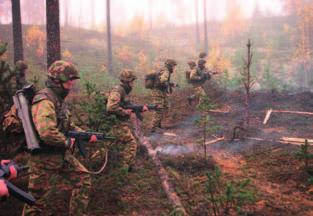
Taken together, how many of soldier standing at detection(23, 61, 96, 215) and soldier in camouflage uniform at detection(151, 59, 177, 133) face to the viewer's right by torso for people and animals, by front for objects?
2

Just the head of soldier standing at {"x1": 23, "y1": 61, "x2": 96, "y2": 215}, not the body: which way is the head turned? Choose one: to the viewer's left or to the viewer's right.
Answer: to the viewer's right

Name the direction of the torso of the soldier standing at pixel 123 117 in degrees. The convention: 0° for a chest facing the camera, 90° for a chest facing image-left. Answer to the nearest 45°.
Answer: approximately 270°

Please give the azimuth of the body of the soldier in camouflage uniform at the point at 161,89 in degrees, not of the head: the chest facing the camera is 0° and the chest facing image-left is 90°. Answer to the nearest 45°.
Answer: approximately 270°

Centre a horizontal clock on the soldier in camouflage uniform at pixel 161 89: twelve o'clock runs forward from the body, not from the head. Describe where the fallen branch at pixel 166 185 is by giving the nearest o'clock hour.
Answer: The fallen branch is roughly at 3 o'clock from the soldier in camouflage uniform.

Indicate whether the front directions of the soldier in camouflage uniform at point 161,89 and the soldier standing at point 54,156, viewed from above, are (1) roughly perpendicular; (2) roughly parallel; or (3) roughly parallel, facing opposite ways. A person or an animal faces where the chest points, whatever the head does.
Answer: roughly parallel

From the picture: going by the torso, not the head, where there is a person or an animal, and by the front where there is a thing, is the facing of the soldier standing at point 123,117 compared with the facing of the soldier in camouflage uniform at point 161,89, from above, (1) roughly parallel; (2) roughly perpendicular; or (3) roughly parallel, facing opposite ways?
roughly parallel

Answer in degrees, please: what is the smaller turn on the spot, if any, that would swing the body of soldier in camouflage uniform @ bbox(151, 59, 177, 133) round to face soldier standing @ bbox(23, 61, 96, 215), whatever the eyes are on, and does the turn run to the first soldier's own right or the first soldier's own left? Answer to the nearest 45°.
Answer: approximately 90° to the first soldier's own right

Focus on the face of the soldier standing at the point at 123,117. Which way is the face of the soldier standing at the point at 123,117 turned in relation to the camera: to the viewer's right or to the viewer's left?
to the viewer's right

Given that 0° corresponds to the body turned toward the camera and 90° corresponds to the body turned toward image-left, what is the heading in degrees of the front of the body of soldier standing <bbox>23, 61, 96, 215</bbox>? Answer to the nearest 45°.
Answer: approximately 270°

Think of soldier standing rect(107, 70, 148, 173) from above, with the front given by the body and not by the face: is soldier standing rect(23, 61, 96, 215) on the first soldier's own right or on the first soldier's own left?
on the first soldier's own right

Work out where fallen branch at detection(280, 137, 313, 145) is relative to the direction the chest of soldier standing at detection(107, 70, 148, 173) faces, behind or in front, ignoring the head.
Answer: in front
